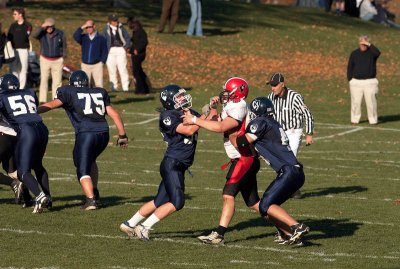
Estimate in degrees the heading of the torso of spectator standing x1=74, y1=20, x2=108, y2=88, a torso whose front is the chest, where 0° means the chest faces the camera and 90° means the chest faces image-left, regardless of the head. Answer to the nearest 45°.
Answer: approximately 0°

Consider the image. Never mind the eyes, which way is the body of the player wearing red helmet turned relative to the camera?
to the viewer's left

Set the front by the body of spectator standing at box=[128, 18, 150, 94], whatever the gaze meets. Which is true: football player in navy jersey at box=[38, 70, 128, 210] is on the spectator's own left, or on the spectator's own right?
on the spectator's own left

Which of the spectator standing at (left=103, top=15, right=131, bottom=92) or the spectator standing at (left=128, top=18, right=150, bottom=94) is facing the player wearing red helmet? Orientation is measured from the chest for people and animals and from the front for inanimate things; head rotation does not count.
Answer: the spectator standing at (left=103, top=15, right=131, bottom=92)

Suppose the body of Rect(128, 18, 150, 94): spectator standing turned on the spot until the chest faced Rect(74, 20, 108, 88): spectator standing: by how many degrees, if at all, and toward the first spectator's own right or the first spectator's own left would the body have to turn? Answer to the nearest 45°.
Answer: approximately 45° to the first spectator's own left

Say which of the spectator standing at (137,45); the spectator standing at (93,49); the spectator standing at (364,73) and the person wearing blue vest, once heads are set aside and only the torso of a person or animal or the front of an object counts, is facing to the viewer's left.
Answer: the spectator standing at (137,45)

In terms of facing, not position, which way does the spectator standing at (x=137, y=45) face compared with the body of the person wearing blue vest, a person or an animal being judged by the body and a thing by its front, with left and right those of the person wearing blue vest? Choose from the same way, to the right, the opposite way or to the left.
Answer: to the right

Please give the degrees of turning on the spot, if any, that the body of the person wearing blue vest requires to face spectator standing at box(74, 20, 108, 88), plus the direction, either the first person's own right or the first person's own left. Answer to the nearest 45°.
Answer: approximately 90° to the first person's own left

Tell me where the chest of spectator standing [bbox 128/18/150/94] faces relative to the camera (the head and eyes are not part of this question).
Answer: to the viewer's left

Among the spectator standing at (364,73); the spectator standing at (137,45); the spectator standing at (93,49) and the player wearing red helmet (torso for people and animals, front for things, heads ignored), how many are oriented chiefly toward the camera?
2
